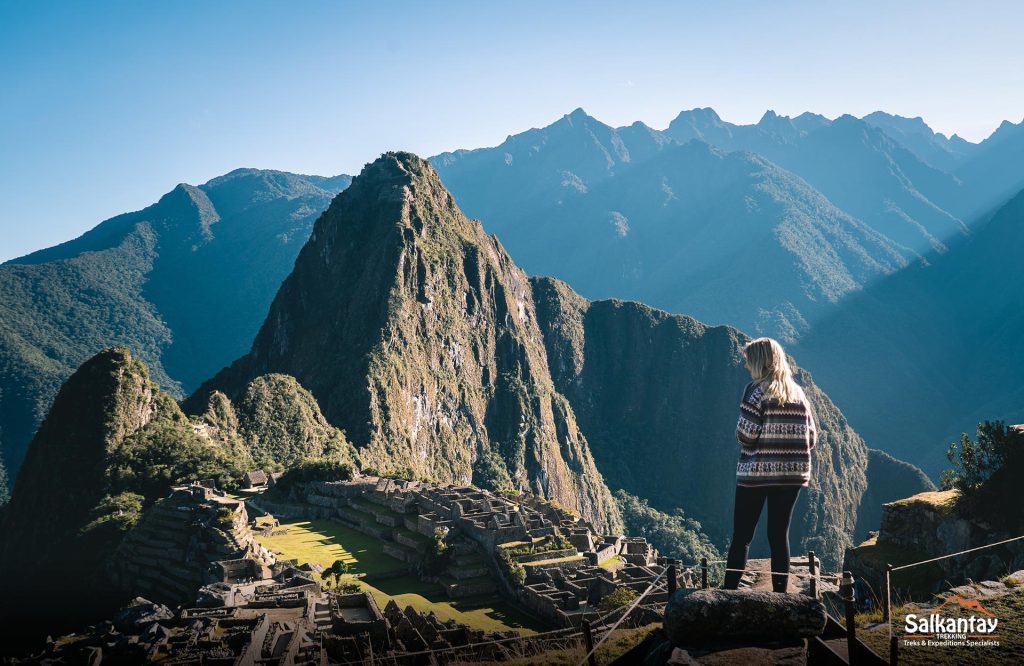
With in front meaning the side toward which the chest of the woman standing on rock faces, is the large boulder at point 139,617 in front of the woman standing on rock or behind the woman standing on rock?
in front

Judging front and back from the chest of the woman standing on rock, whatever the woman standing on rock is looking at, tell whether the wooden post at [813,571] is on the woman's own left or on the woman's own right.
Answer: on the woman's own right

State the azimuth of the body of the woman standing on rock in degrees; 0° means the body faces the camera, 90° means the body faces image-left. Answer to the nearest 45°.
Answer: approximately 135°

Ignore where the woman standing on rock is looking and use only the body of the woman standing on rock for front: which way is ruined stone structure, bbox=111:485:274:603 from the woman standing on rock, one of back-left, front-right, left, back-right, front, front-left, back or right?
front

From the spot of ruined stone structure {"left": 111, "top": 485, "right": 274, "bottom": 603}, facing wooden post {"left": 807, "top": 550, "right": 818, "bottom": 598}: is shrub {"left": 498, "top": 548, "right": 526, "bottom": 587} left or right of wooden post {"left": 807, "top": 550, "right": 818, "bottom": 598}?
left

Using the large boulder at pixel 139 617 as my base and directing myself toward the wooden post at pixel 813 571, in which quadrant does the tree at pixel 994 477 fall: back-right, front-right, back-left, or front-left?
front-left

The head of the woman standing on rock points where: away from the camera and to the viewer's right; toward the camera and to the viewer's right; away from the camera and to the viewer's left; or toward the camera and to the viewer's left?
away from the camera and to the viewer's left

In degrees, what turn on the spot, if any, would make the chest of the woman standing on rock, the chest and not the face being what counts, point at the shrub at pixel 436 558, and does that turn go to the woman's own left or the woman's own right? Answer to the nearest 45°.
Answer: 0° — they already face it

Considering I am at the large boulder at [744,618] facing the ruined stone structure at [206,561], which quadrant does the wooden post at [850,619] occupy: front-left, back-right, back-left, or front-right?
back-right

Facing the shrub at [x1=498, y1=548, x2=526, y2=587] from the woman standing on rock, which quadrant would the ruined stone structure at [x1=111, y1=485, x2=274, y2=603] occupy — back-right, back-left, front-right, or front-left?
front-left
